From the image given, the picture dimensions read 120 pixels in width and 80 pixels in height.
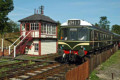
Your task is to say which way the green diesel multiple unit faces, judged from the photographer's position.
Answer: facing the viewer and to the left of the viewer

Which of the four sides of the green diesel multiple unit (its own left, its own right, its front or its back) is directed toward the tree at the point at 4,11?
right
